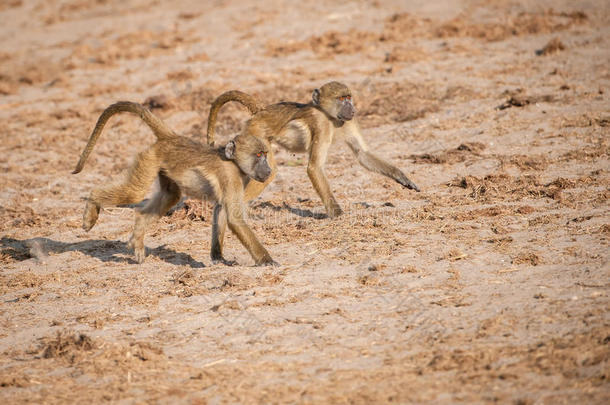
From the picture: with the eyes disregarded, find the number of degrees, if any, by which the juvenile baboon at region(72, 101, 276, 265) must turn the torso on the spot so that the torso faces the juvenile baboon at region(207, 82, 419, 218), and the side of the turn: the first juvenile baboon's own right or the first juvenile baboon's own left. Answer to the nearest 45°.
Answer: approximately 45° to the first juvenile baboon's own left

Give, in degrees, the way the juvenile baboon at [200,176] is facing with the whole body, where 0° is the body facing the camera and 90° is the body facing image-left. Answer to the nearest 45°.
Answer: approximately 270°
